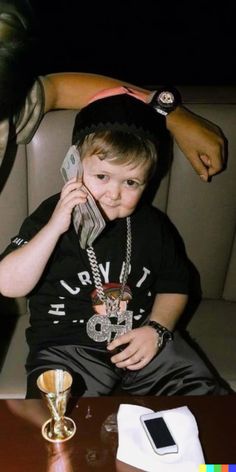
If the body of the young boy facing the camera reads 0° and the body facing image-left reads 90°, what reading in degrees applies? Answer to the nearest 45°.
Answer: approximately 0°
